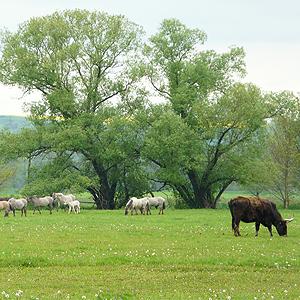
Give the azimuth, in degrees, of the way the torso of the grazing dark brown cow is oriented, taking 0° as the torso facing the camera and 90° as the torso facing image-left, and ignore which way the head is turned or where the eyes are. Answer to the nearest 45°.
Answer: approximately 270°
